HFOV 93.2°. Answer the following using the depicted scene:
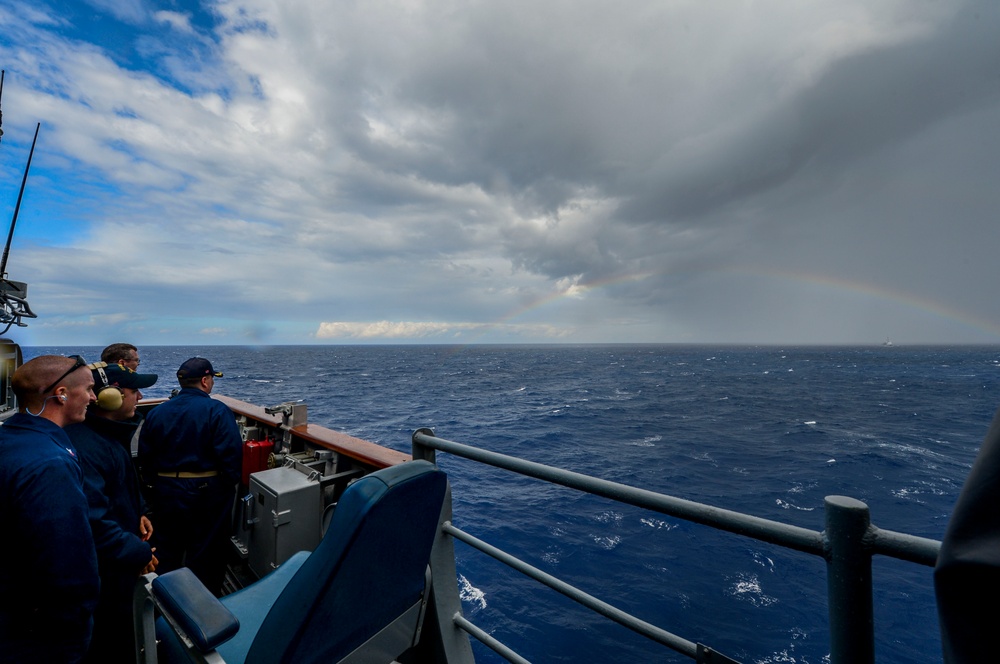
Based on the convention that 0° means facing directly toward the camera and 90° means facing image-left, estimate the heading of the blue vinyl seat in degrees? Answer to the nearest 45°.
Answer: approximately 135°

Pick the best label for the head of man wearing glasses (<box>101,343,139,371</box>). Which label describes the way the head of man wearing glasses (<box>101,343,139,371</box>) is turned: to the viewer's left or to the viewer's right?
to the viewer's right

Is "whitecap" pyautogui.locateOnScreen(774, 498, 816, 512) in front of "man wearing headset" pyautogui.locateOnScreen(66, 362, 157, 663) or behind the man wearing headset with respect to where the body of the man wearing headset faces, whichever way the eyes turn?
in front

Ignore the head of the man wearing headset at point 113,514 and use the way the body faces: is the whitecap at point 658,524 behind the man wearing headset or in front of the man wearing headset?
in front

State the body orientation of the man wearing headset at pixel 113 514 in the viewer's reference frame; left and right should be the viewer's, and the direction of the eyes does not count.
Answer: facing to the right of the viewer

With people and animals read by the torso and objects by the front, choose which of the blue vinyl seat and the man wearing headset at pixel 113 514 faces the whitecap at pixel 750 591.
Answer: the man wearing headset

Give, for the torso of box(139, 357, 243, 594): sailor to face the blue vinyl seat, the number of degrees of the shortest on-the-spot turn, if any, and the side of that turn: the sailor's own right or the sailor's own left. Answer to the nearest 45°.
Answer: approximately 135° to the sailor's own right
